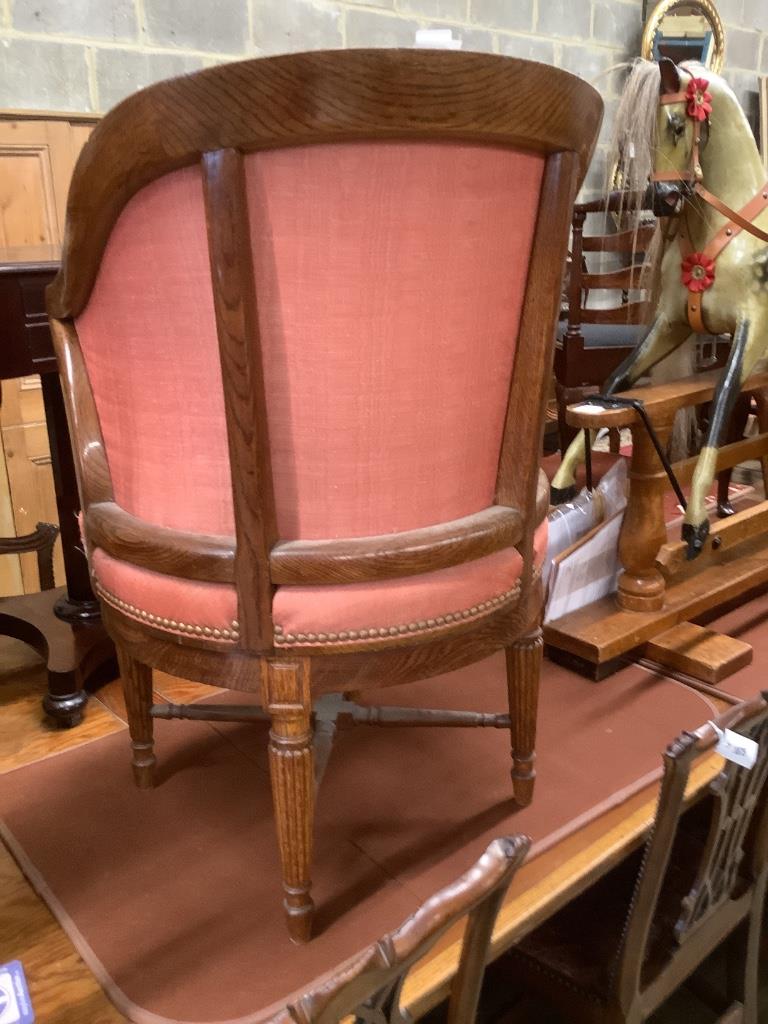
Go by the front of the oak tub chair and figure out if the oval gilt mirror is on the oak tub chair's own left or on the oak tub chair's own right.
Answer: on the oak tub chair's own right

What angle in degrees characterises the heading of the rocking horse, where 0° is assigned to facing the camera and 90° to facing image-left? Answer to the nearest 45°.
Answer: approximately 45°

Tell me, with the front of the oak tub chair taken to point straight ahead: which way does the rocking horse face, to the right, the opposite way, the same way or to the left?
to the left

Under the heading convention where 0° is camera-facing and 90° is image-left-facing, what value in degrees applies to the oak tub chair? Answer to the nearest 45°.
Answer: approximately 135°

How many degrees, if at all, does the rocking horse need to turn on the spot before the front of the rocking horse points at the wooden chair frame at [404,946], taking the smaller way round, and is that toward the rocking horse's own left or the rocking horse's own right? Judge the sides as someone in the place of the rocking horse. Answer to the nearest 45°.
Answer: approximately 45° to the rocking horse's own left
